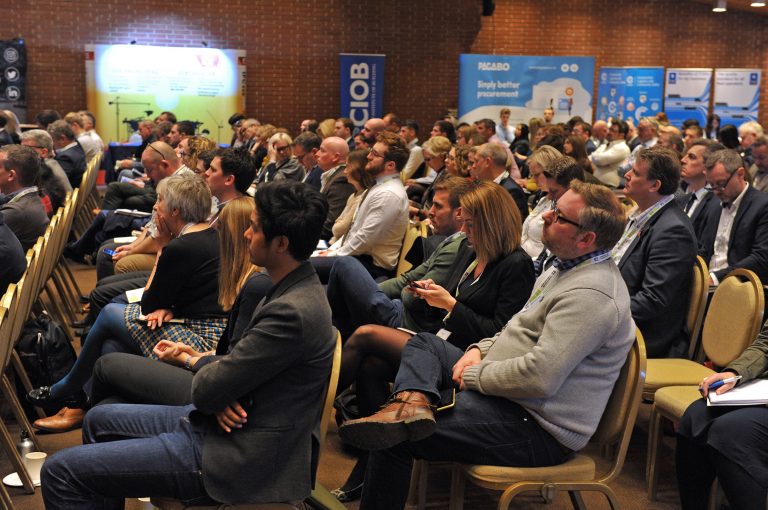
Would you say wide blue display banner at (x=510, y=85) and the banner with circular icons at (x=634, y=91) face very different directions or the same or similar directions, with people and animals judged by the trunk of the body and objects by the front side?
same or similar directions

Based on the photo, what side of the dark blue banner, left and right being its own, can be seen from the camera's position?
front

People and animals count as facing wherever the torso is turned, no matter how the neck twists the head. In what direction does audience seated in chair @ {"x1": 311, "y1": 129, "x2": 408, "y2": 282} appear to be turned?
to the viewer's left

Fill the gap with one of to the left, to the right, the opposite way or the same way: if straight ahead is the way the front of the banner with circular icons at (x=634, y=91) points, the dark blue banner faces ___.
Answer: the same way

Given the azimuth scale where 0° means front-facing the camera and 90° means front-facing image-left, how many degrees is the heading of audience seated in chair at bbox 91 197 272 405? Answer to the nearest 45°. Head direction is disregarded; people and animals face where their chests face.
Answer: approximately 90°

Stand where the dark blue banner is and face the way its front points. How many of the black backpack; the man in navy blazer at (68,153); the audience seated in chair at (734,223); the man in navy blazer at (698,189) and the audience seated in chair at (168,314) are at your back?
0

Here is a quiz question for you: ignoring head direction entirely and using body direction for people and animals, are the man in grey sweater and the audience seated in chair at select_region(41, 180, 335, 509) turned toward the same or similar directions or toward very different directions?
same or similar directions

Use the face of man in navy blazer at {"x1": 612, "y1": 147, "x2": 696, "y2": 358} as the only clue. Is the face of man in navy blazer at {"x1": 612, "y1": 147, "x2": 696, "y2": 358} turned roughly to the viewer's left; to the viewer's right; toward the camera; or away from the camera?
to the viewer's left

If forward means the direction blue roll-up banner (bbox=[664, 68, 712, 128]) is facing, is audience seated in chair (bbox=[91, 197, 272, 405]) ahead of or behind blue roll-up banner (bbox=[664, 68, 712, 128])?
ahead

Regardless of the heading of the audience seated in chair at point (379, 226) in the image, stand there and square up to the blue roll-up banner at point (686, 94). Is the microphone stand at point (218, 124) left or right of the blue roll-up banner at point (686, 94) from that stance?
left

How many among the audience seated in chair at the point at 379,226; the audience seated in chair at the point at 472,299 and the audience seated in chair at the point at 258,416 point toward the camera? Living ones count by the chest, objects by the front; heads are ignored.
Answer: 0

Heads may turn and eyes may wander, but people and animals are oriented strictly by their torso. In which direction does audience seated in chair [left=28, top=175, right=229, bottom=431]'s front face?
to the viewer's left

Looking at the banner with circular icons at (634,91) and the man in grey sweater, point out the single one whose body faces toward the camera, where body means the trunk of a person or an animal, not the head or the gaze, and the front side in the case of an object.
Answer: the banner with circular icons

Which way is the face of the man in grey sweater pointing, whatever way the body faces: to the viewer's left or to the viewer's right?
to the viewer's left

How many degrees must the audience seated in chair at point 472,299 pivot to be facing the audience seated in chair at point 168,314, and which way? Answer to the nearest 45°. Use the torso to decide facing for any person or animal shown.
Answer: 0° — they already face them

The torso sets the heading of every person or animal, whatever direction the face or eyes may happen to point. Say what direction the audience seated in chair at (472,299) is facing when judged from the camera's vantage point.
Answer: facing to the left of the viewer

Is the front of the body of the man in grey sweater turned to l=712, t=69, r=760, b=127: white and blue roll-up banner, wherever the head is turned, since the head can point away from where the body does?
no

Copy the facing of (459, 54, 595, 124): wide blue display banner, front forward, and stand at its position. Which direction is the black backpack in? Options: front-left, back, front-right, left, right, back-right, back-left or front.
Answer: front

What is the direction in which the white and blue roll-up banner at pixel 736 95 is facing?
toward the camera

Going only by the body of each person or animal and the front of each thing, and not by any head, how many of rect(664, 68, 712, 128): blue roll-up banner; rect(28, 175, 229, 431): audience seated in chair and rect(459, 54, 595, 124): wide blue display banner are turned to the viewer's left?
1
